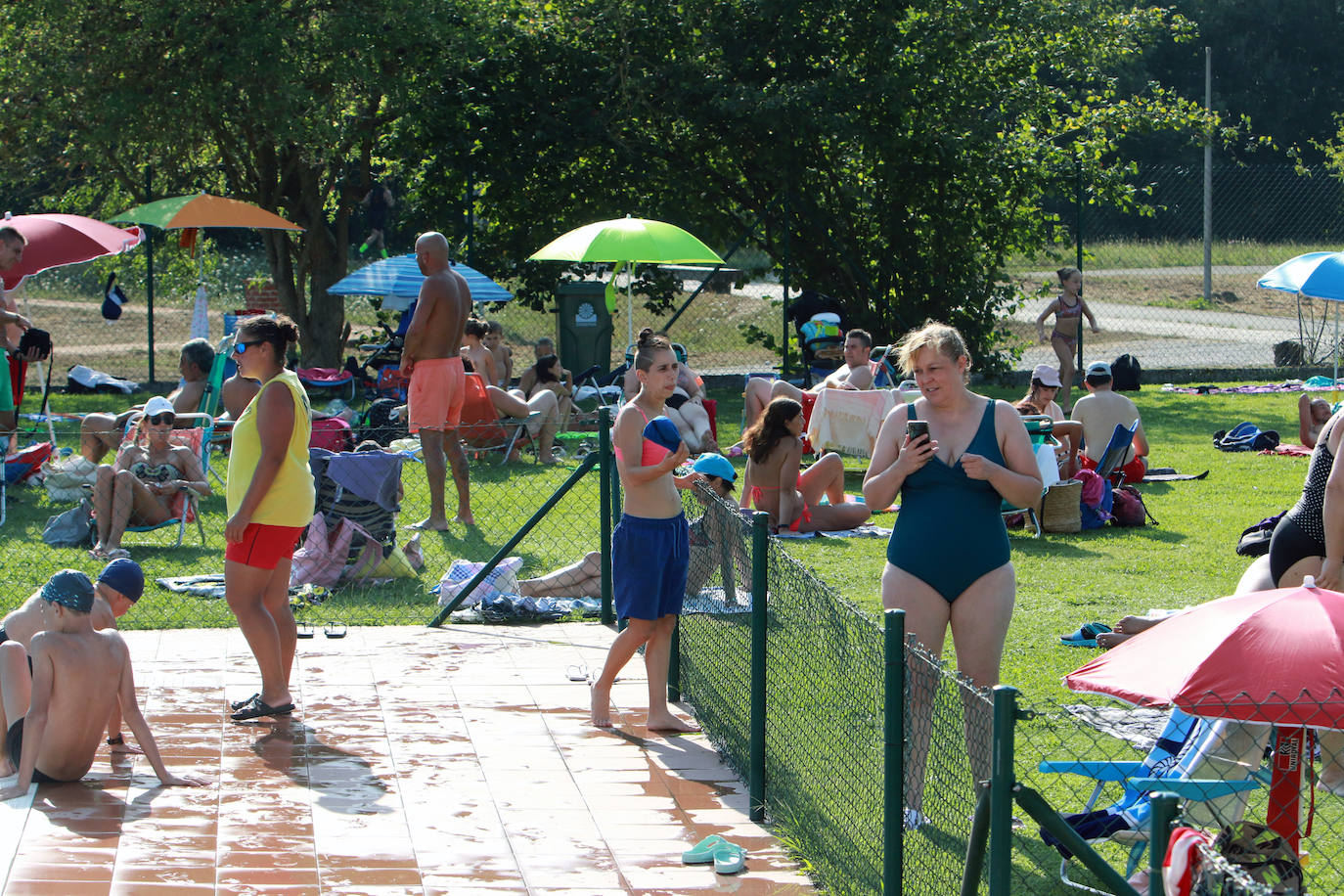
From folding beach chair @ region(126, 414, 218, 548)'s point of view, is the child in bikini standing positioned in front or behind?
behind

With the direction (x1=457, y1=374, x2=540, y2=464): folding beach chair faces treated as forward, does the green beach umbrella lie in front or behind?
in front

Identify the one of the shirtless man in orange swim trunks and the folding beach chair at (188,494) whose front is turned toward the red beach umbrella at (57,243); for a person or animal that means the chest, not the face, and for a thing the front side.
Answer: the shirtless man in orange swim trunks

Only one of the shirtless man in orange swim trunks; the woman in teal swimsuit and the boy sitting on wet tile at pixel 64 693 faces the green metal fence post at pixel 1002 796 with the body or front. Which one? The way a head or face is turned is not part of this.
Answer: the woman in teal swimsuit

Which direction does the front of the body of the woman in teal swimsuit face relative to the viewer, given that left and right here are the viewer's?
facing the viewer

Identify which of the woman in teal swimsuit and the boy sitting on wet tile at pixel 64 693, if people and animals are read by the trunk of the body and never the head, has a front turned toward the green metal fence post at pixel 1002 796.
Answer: the woman in teal swimsuit

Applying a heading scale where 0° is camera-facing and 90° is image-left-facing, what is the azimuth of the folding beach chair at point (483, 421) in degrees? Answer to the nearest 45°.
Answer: approximately 270°

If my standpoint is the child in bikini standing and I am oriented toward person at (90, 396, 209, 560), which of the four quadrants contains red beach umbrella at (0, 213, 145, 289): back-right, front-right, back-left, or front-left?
front-right
